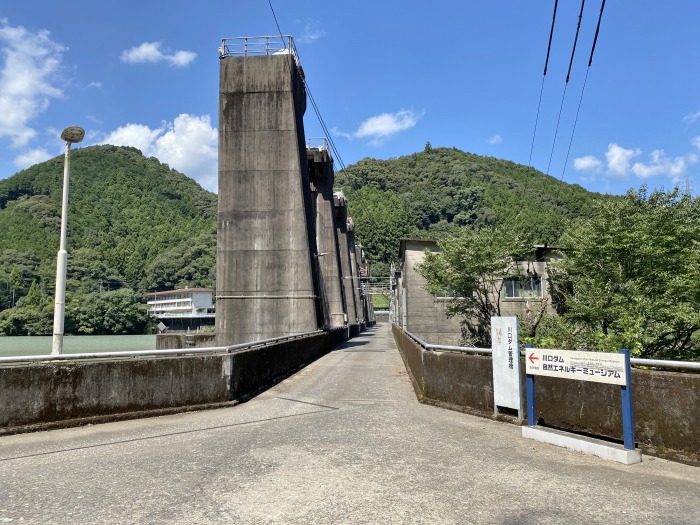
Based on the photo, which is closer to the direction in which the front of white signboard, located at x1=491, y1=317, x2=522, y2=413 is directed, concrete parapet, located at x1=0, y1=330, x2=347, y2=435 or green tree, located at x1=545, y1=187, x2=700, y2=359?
the concrete parapet

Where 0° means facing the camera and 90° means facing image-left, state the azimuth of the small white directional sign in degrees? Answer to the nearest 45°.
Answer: approximately 45°

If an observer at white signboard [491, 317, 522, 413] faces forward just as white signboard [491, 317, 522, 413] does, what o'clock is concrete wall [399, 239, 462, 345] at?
The concrete wall is roughly at 4 o'clock from the white signboard.

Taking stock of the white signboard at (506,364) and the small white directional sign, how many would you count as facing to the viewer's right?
0

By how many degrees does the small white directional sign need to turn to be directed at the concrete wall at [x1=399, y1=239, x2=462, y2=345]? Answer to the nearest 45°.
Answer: approximately 135° to its right

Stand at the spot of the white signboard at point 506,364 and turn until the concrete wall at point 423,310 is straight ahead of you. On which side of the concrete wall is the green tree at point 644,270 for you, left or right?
right

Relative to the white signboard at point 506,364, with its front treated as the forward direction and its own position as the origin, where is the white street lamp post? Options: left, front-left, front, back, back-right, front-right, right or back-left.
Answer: front-right

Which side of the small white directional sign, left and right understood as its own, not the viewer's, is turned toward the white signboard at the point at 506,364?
right

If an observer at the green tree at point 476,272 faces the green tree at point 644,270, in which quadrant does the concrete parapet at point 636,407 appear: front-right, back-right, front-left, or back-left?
front-right

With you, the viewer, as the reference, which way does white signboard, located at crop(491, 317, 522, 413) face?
facing the viewer and to the left of the viewer

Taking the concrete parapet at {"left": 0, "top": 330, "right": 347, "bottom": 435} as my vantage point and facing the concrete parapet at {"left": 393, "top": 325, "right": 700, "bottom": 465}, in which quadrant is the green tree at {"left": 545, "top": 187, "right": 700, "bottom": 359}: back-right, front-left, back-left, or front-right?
front-left

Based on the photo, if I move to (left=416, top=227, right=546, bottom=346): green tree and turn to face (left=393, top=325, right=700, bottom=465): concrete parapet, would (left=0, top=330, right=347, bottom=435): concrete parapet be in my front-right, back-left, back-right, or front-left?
front-right

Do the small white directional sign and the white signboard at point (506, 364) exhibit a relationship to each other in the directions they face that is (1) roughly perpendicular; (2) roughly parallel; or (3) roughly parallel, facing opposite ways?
roughly parallel
